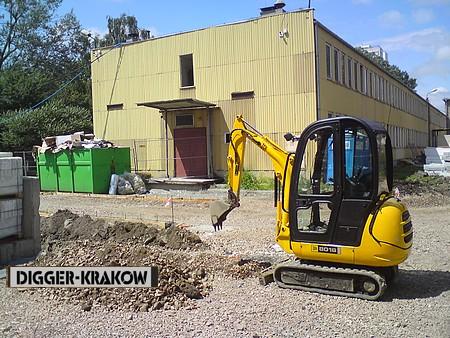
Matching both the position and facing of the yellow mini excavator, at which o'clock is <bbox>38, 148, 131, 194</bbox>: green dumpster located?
The green dumpster is roughly at 2 o'clock from the yellow mini excavator.

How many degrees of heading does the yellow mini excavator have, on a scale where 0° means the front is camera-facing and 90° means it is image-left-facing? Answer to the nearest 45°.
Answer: approximately 90°

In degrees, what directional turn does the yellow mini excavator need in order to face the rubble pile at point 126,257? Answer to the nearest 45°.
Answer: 0° — it already faces it

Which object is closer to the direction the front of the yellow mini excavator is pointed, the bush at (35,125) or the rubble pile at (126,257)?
the rubble pile

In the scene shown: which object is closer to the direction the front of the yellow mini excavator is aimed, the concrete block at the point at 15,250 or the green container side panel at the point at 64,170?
the concrete block

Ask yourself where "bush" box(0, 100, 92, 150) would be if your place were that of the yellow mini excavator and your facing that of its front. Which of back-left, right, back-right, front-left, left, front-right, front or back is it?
front-right

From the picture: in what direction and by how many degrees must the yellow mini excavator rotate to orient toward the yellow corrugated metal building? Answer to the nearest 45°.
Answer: approximately 90° to its right

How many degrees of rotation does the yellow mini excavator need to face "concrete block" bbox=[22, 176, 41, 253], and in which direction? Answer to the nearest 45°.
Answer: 0° — it already faces it

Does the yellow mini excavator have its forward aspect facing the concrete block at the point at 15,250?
yes

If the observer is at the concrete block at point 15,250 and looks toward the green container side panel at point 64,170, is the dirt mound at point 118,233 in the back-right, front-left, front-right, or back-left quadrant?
front-right

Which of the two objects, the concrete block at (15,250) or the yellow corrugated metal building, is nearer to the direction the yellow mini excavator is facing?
the concrete block
